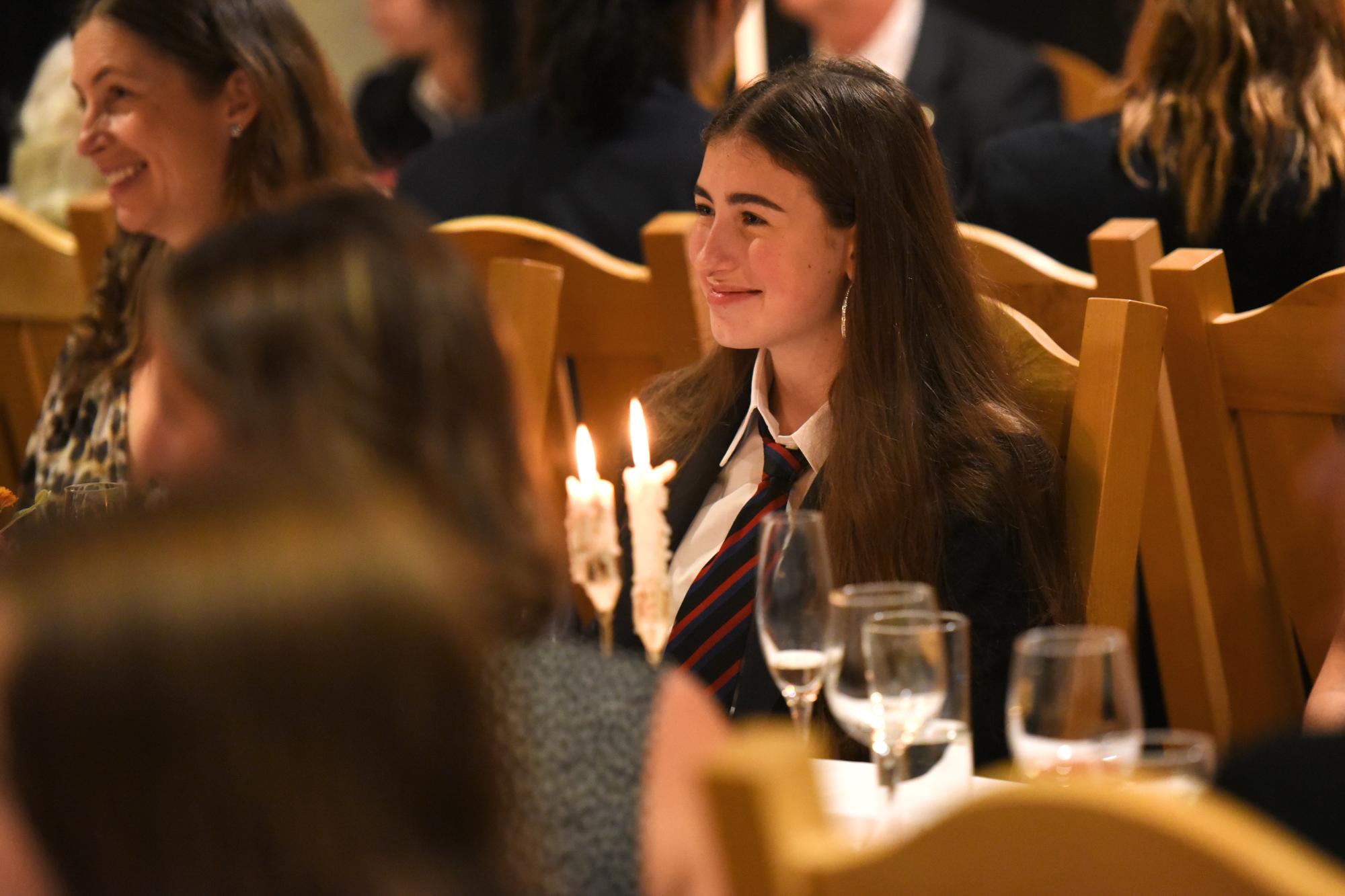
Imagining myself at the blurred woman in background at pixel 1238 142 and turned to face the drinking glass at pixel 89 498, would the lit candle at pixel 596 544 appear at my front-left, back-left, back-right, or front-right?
front-left

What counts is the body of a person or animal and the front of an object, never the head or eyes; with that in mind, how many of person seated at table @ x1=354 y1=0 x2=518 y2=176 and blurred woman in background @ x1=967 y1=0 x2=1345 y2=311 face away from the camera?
1

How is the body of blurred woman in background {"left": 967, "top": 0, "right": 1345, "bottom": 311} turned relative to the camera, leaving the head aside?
away from the camera

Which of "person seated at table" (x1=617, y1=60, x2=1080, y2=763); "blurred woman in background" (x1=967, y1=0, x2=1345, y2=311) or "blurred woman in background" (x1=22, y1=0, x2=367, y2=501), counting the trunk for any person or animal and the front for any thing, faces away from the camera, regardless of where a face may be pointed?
"blurred woman in background" (x1=967, y1=0, x2=1345, y2=311)

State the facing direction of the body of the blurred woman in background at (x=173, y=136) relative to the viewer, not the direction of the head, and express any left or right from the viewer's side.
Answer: facing the viewer and to the left of the viewer

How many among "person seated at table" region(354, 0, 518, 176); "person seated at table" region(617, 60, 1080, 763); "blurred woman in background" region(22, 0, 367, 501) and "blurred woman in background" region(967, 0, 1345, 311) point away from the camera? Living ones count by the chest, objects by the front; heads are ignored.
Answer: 1

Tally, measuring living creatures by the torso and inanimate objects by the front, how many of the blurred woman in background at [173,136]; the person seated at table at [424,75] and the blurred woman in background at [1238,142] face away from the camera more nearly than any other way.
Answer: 1

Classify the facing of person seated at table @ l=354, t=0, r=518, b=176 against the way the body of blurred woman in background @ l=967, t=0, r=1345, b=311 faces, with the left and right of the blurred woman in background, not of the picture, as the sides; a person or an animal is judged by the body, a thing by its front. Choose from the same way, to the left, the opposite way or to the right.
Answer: the opposite way

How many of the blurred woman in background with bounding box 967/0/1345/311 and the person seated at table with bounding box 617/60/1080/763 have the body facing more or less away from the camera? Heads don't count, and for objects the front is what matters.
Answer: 1

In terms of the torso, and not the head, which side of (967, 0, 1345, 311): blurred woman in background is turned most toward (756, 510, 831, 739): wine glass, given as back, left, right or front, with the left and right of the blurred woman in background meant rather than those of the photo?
back

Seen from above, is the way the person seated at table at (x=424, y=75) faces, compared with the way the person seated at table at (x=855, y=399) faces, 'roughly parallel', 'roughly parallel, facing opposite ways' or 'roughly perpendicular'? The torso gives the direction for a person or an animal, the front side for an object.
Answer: roughly parallel

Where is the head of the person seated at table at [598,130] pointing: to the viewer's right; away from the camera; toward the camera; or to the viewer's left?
away from the camera
